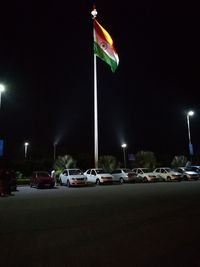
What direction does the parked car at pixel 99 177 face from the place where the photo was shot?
facing the viewer and to the right of the viewer

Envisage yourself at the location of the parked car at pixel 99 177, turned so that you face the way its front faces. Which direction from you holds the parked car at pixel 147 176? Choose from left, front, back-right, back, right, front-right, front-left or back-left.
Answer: left

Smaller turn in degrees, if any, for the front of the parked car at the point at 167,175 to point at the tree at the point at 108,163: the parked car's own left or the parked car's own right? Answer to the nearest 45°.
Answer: approximately 180°

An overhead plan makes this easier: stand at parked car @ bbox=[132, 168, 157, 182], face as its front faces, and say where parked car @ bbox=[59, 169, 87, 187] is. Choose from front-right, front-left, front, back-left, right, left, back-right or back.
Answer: right

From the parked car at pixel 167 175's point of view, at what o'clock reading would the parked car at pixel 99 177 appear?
the parked car at pixel 99 177 is roughly at 3 o'clock from the parked car at pixel 167 175.

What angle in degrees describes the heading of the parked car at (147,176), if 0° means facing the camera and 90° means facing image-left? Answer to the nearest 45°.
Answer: approximately 315°

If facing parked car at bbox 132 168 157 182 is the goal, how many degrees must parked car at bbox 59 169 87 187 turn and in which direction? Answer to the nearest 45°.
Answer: approximately 90° to its left
